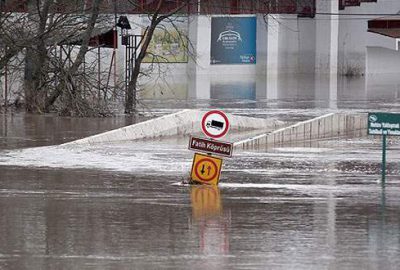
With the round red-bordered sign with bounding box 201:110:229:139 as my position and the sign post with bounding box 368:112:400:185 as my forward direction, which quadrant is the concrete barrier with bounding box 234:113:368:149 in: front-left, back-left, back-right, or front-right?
front-left

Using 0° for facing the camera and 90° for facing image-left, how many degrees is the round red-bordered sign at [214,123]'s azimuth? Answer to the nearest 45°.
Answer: approximately 0°

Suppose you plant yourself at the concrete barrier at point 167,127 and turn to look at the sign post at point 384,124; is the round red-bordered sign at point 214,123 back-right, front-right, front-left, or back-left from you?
front-right

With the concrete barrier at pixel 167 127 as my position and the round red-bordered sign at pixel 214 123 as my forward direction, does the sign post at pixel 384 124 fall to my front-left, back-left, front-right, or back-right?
front-left

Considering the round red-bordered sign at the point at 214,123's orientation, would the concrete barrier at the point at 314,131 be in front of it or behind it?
behind

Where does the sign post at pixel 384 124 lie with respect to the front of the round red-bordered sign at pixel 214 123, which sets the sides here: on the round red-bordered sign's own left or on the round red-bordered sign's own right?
on the round red-bordered sign's own left

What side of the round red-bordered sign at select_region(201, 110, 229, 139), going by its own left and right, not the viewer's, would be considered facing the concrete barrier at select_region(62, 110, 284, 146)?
back
